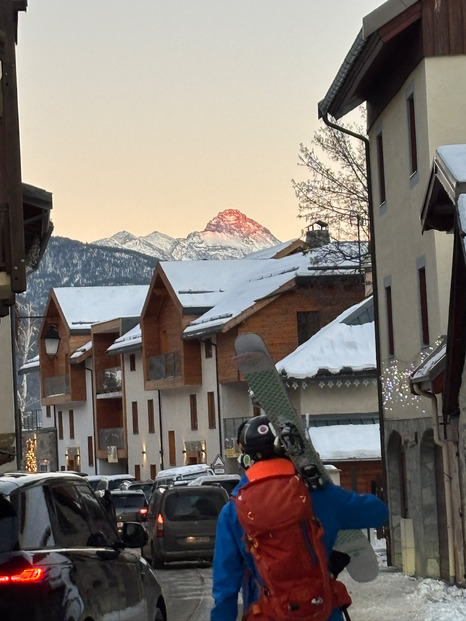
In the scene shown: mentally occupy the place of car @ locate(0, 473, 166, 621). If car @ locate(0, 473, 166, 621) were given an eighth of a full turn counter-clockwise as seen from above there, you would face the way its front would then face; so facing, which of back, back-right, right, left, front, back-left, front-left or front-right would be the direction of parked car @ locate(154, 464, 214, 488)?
front

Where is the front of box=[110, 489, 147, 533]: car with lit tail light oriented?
away from the camera

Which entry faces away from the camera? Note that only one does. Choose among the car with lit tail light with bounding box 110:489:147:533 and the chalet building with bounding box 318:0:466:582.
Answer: the car with lit tail light

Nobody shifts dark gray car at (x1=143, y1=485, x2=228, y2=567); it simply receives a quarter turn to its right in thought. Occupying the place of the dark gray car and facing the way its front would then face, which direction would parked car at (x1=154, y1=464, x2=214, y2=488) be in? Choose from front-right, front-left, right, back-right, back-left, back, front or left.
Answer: left

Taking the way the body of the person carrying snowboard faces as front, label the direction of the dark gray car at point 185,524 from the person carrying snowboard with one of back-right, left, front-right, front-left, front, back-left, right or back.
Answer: front

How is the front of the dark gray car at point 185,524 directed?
away from the camera

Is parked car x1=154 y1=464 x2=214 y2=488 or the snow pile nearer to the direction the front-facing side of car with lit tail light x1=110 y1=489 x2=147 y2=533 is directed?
the parked car

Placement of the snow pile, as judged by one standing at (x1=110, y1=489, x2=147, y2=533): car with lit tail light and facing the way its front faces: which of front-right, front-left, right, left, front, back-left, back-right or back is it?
back

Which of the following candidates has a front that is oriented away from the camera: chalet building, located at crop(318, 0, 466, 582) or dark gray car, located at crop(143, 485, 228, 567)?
the dark gray car

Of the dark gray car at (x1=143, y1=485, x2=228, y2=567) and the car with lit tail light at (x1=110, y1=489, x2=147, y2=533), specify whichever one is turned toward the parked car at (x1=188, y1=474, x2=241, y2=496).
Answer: the dark gray car

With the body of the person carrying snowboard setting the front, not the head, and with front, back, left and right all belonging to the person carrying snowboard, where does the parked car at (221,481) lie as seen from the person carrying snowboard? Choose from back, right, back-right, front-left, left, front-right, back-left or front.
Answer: front

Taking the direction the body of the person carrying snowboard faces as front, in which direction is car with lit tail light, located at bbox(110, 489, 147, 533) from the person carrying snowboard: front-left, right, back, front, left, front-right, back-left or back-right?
front

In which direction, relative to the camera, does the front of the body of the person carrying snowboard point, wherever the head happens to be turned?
away from the camera

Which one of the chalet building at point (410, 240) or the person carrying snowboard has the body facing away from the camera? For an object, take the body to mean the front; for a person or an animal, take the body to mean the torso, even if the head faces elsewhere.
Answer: the person carrying snowboard

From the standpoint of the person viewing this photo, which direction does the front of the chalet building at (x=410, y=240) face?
facing the viewer and to the left of the viewer
